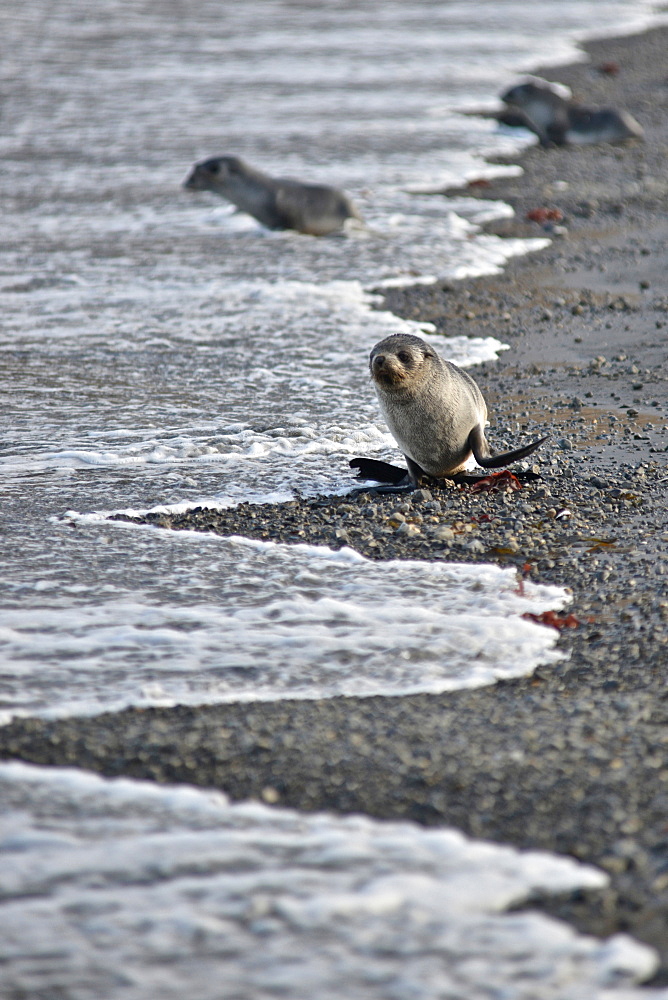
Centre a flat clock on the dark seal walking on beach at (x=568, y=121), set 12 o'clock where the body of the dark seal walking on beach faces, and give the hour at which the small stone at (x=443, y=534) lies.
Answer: The small stone is roughly at 9 o'clock from the dark seal walking on beach.

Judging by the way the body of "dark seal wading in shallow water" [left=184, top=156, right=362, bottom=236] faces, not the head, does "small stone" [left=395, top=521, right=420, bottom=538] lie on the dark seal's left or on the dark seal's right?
on the dark seal's left

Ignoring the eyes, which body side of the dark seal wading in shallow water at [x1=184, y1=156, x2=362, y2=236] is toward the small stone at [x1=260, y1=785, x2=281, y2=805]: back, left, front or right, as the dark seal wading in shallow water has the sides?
left

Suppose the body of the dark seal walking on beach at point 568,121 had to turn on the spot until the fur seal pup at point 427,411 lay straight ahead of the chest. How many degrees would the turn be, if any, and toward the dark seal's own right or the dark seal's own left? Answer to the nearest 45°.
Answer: approximately 90° to the dark seal's own left

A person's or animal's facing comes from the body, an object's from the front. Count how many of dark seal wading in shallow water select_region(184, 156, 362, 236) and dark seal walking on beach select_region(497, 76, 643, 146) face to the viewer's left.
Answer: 2

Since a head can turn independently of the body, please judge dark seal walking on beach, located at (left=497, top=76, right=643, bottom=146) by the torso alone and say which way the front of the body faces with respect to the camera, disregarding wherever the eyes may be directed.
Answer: to the viewer's left

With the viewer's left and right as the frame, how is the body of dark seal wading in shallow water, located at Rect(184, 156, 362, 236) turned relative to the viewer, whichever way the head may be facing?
facing to the left of the viewer
